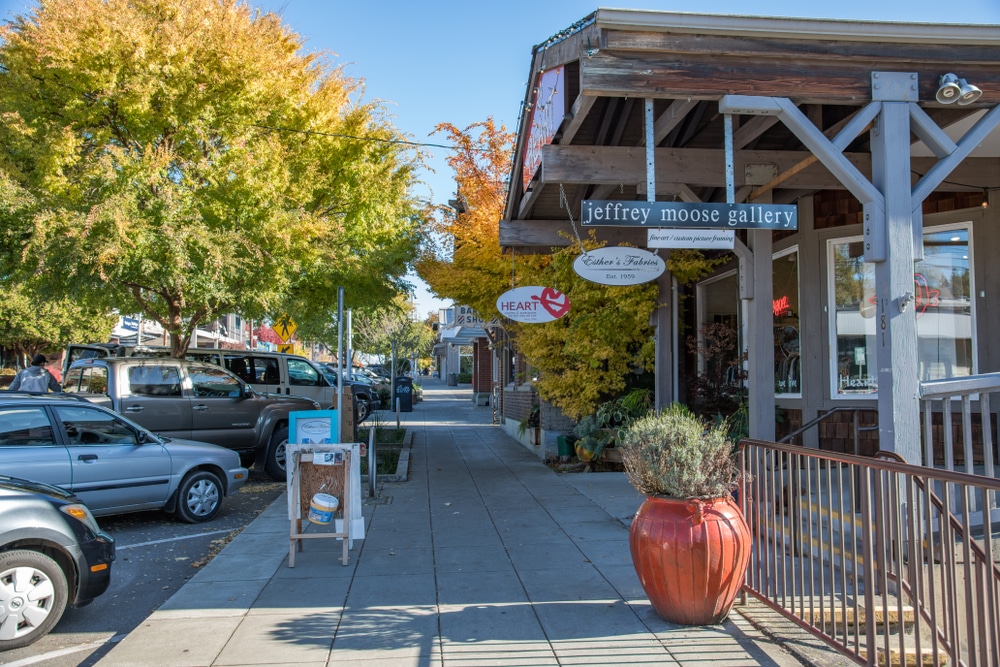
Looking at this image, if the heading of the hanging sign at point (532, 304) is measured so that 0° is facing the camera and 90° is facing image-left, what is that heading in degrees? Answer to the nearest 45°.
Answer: approximately 0°

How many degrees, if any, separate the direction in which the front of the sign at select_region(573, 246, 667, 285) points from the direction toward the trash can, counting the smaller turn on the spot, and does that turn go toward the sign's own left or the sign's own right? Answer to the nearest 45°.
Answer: approximately 135° to the sign's own right

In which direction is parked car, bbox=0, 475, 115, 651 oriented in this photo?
to the viewer's right

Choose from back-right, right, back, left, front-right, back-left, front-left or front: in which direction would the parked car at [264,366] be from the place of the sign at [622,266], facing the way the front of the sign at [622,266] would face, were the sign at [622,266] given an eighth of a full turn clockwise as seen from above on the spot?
right

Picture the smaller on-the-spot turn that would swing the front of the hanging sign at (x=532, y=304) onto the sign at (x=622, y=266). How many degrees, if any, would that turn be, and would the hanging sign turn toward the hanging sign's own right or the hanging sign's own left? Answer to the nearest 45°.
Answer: approximately 45° to the hanging sign's own left

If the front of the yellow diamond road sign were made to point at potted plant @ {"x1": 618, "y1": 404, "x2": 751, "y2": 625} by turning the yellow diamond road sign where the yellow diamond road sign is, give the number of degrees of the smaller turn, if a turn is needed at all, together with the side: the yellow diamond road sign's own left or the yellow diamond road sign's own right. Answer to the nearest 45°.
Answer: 0° — it already faces it

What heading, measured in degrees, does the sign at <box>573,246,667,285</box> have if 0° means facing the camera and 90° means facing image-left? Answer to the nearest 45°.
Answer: approximately 0°

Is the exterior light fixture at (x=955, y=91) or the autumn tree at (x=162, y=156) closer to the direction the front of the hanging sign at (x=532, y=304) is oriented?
the exterior light fixture
